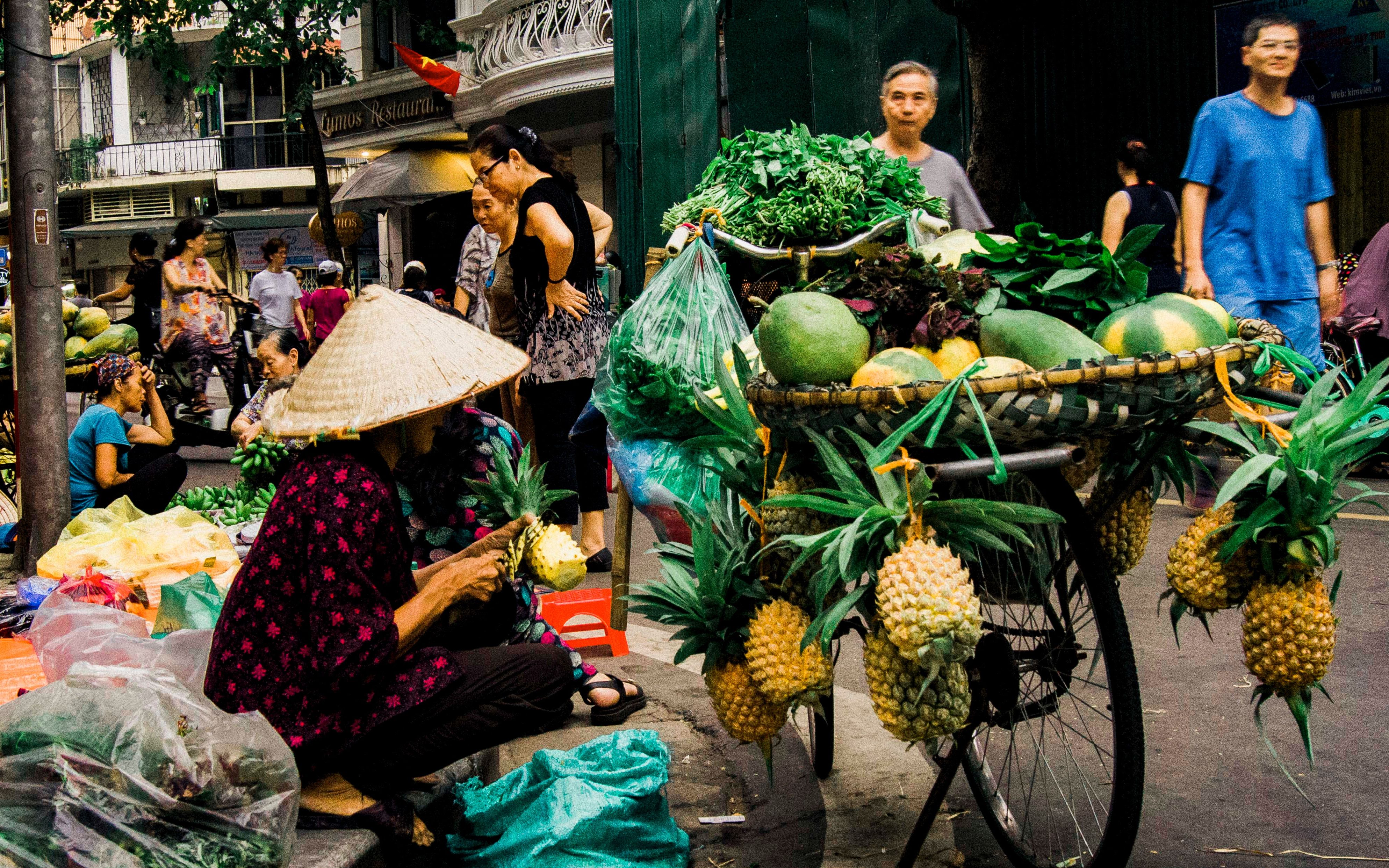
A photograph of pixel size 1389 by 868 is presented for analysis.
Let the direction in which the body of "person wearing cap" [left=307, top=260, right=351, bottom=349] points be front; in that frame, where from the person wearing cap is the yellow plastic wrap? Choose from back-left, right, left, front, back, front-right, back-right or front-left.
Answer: back

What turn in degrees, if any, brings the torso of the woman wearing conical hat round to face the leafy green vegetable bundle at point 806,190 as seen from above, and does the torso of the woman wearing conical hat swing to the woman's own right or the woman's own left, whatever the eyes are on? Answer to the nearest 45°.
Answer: approximately 45° to the woman's own left

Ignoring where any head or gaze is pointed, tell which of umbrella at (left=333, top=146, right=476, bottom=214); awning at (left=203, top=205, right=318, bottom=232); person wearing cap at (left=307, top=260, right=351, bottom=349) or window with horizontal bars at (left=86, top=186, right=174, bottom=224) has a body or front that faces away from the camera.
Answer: the person wearing cap

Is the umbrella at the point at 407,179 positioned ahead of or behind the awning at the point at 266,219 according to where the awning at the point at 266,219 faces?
ahead

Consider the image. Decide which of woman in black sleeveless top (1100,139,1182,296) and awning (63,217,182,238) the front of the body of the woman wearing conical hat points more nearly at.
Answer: the woman in black sleeveless top

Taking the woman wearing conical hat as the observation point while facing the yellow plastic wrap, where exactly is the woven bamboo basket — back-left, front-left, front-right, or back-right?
back-right

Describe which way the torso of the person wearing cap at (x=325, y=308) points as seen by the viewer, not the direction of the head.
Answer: away from the camera

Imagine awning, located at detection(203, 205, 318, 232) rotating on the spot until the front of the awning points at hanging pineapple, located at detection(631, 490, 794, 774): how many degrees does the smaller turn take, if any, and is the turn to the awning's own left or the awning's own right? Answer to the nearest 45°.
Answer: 0° — it already faces it

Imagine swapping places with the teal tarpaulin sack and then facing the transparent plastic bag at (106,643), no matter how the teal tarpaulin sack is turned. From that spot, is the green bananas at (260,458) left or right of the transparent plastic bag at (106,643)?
right

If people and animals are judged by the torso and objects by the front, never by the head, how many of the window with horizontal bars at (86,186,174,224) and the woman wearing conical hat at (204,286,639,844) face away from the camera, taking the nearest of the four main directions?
0

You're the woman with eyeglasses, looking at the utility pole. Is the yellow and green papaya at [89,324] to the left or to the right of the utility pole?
right

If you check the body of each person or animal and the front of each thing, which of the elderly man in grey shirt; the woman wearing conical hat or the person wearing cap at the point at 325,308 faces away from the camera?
the person wearing cap
